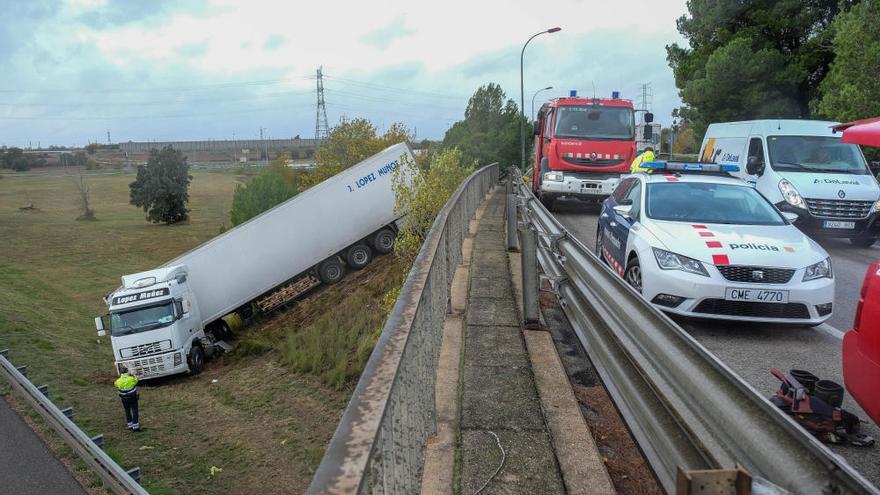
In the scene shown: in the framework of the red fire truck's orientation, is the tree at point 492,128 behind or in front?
behind

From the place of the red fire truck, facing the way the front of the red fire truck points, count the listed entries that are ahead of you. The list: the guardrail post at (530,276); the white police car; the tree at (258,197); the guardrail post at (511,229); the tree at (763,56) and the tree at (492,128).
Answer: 3

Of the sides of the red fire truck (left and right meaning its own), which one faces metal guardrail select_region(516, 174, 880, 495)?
front

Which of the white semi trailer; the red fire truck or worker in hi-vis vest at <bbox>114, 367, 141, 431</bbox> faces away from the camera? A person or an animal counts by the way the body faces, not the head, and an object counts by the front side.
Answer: the worker in hi-vis vest

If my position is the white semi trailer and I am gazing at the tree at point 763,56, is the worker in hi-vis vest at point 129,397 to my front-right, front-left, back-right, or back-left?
back-right

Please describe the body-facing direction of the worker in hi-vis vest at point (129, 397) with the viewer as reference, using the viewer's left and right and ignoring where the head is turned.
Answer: facing away from the viewer

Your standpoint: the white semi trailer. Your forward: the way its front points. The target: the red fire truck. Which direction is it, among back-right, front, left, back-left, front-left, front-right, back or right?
left

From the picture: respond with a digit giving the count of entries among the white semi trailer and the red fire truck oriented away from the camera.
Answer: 0

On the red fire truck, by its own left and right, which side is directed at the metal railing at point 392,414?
front

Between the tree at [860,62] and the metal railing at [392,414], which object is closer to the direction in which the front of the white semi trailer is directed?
the metal railing

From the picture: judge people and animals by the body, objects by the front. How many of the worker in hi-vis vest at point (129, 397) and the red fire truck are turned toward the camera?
1

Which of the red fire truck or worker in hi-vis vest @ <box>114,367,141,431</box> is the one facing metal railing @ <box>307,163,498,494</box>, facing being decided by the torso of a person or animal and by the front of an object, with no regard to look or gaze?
the red fire truck

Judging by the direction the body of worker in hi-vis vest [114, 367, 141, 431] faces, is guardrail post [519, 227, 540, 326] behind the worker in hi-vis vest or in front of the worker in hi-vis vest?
behind
